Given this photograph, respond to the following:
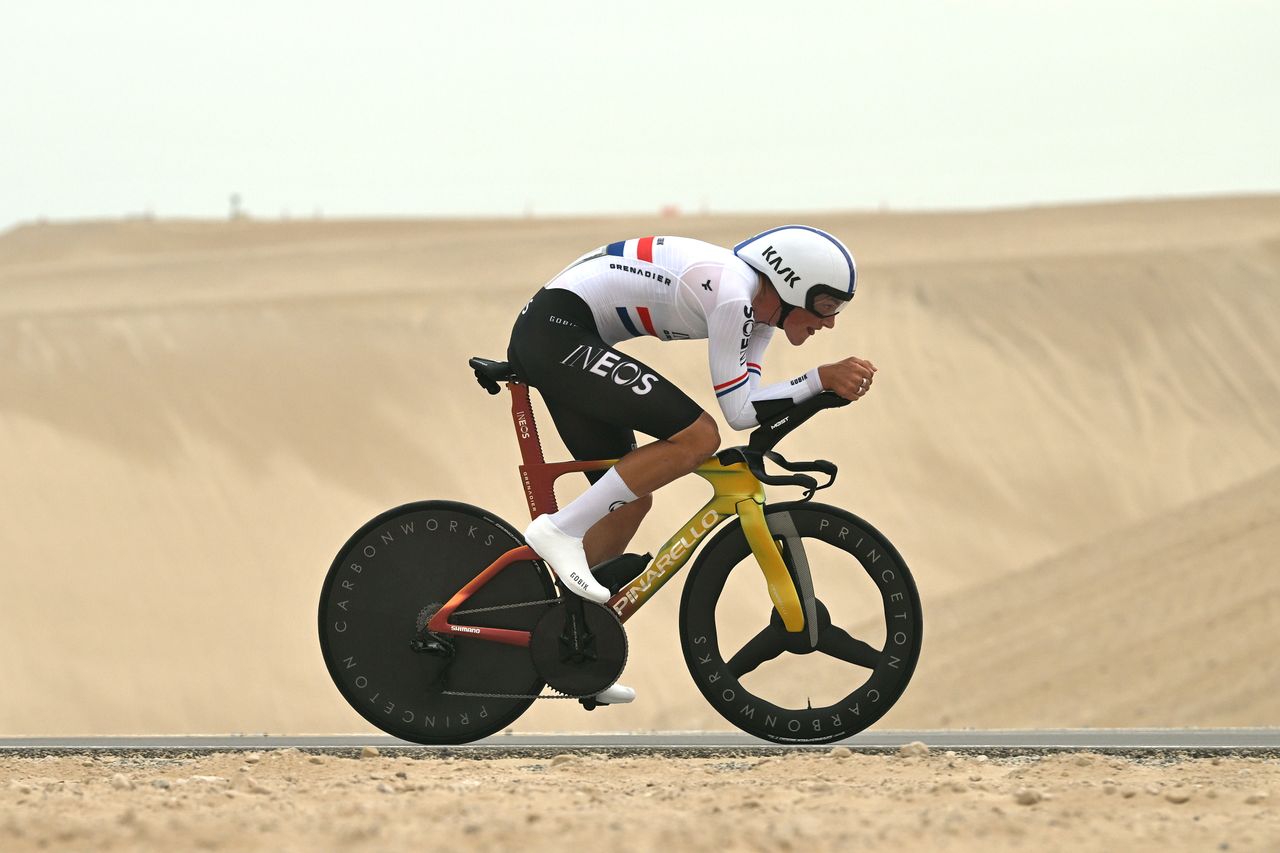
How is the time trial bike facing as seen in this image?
to the viewer's right

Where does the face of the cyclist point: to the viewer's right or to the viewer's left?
to the viewer's right

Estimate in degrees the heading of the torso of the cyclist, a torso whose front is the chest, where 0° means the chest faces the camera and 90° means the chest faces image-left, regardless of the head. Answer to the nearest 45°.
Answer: approximately 270°
